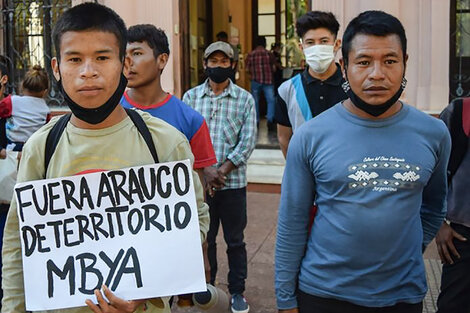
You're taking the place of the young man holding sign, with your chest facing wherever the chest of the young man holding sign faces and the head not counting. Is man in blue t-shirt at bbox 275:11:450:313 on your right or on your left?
on your left

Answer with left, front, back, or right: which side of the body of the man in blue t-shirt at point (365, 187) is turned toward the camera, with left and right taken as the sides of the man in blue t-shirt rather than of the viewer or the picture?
front

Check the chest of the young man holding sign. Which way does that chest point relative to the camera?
toward the camera

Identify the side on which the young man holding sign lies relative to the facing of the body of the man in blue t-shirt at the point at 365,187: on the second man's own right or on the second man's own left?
on the second man's own right

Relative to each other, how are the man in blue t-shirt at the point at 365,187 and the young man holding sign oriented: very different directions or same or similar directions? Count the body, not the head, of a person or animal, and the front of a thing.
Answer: same or similar directions

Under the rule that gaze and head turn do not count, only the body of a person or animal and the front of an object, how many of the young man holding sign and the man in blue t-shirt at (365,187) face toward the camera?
2

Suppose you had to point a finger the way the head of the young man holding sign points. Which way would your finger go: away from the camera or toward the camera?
toward the camera
